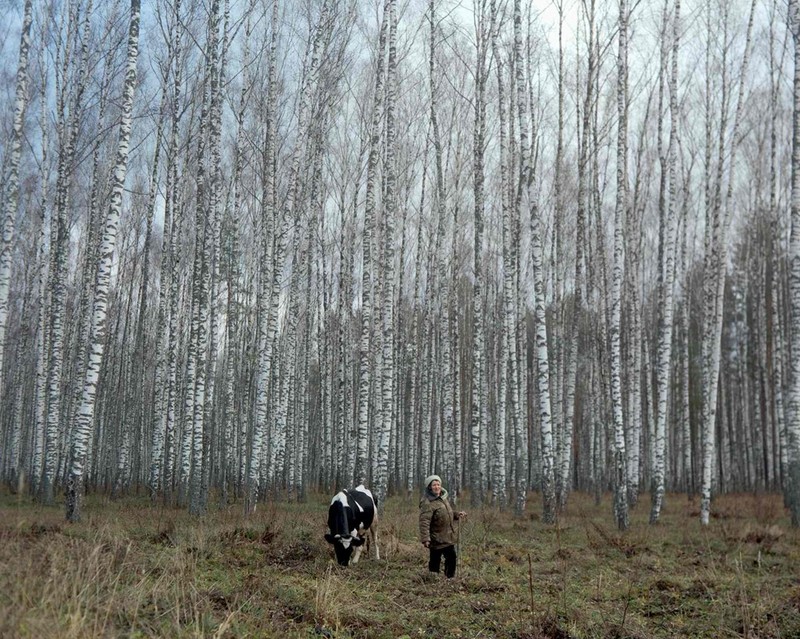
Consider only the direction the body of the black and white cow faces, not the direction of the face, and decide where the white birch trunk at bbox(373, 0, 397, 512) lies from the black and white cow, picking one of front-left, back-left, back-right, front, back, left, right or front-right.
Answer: back-right

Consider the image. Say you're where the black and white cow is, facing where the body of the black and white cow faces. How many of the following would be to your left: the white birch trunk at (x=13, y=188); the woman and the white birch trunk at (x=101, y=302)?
1

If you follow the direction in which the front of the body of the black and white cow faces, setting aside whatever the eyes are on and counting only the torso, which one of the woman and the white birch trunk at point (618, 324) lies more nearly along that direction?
the woman

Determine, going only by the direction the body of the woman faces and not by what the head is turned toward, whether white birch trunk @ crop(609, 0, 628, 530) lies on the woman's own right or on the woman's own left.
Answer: on the woman's own left

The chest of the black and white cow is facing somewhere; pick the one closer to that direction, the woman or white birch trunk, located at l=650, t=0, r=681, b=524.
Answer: the woman

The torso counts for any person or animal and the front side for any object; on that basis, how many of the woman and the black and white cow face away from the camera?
0

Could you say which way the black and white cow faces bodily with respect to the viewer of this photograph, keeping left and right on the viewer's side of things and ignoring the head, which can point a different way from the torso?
facing the viewer and to the left of the viewer

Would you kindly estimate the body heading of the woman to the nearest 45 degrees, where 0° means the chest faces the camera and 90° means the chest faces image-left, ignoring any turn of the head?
approximately 315°

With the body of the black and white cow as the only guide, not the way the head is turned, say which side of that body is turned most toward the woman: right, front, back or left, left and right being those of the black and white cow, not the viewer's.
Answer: left

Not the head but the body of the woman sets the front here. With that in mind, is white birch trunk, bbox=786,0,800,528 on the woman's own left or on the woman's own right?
on the woman's own left

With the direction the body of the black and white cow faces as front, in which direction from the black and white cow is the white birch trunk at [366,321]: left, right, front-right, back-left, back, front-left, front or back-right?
back-right
